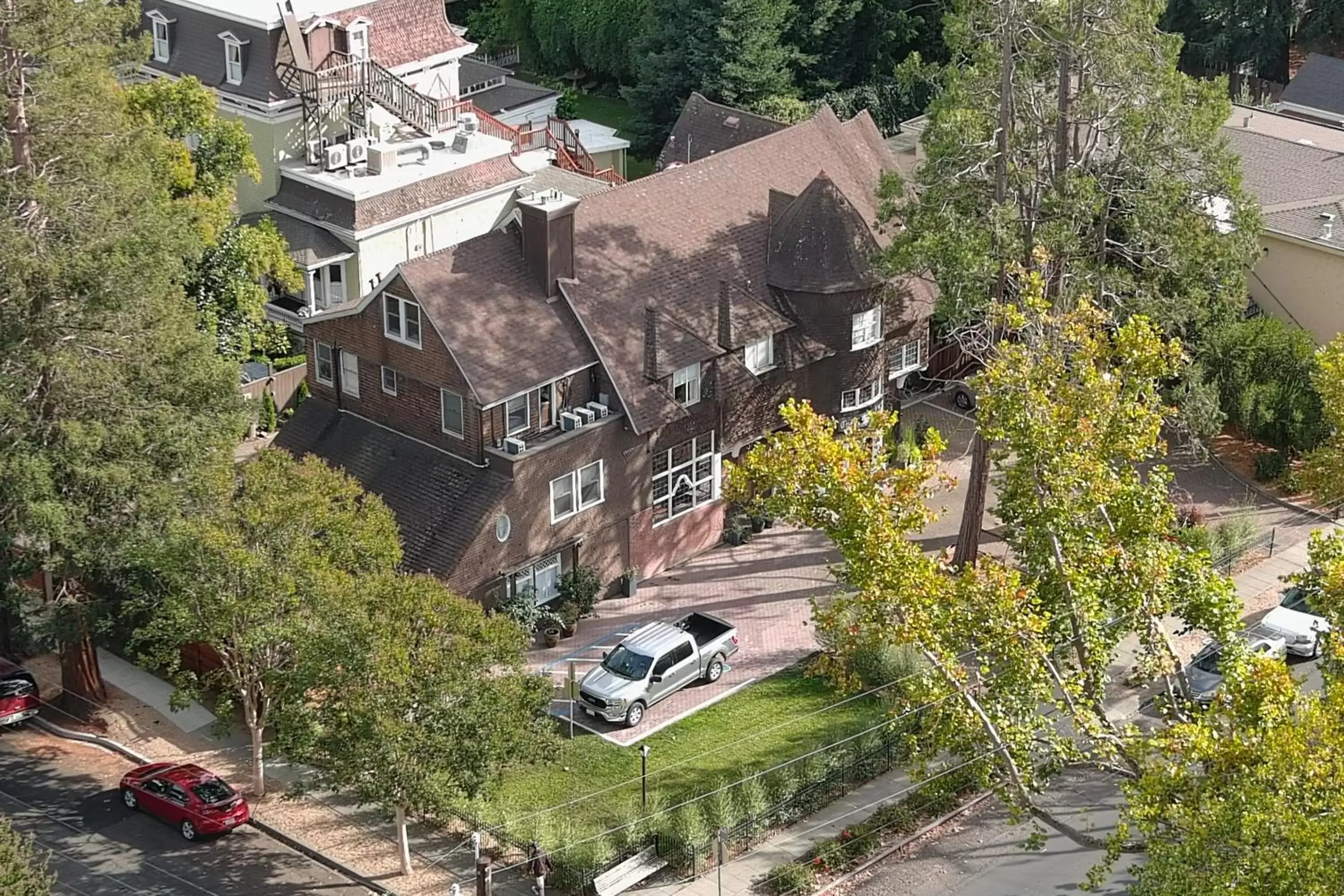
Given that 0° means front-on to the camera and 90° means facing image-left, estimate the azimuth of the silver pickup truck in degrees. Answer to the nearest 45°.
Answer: approximately 45°

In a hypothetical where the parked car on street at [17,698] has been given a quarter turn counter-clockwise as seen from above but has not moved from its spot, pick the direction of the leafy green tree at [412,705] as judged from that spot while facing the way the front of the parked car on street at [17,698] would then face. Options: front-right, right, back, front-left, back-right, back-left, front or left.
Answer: left

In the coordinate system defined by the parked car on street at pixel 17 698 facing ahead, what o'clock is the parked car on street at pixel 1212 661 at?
the parked car on street at pixel 1212 661 is roughly at 5 o'clock from the parked car on street at pixel 17 698.

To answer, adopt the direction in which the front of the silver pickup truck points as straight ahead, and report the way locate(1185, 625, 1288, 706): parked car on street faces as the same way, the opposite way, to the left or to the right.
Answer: the same way

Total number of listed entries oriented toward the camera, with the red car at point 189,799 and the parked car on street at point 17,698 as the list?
0

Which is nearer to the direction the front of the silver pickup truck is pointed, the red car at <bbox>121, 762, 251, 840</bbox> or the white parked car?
the red car

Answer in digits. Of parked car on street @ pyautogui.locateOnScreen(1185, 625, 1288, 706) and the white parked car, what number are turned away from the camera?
0

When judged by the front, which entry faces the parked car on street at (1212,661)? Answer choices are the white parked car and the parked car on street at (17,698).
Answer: the white parked car

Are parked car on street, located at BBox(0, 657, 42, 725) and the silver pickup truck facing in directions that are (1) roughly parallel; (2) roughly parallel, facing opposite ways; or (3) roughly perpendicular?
roughly perpendicular

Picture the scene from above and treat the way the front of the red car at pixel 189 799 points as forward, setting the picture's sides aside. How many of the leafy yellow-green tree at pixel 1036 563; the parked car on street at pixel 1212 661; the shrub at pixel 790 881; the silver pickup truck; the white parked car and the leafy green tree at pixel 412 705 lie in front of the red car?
0

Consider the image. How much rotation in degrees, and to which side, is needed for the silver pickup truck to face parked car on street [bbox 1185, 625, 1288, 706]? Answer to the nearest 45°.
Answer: approximately 135° to its left

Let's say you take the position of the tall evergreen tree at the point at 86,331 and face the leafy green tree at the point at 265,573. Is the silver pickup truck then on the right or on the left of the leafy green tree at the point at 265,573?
left

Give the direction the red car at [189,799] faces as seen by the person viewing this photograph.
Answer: facing away from the viewer and to the left of the viewer

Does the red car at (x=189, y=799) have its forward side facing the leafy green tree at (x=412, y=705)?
no

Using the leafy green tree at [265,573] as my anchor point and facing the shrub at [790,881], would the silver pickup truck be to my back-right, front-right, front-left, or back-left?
front-left

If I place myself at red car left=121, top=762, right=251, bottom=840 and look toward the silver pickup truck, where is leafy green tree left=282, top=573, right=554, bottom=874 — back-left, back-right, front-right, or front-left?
front-right

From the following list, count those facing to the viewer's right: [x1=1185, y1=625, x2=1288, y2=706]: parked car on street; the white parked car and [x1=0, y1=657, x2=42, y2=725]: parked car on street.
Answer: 0
